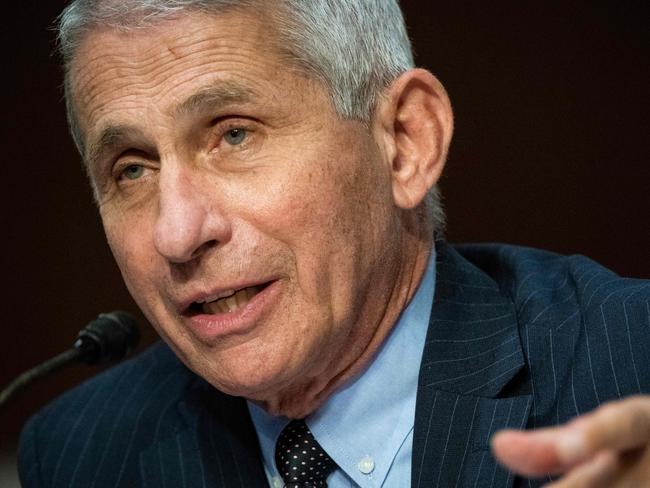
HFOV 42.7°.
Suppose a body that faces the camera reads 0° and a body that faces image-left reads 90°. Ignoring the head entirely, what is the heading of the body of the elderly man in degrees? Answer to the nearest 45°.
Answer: approximately 45°

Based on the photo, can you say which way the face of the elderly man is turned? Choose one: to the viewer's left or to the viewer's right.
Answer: to the viewer's left

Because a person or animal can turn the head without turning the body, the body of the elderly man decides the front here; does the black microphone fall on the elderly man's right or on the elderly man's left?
on the elderly man's right
